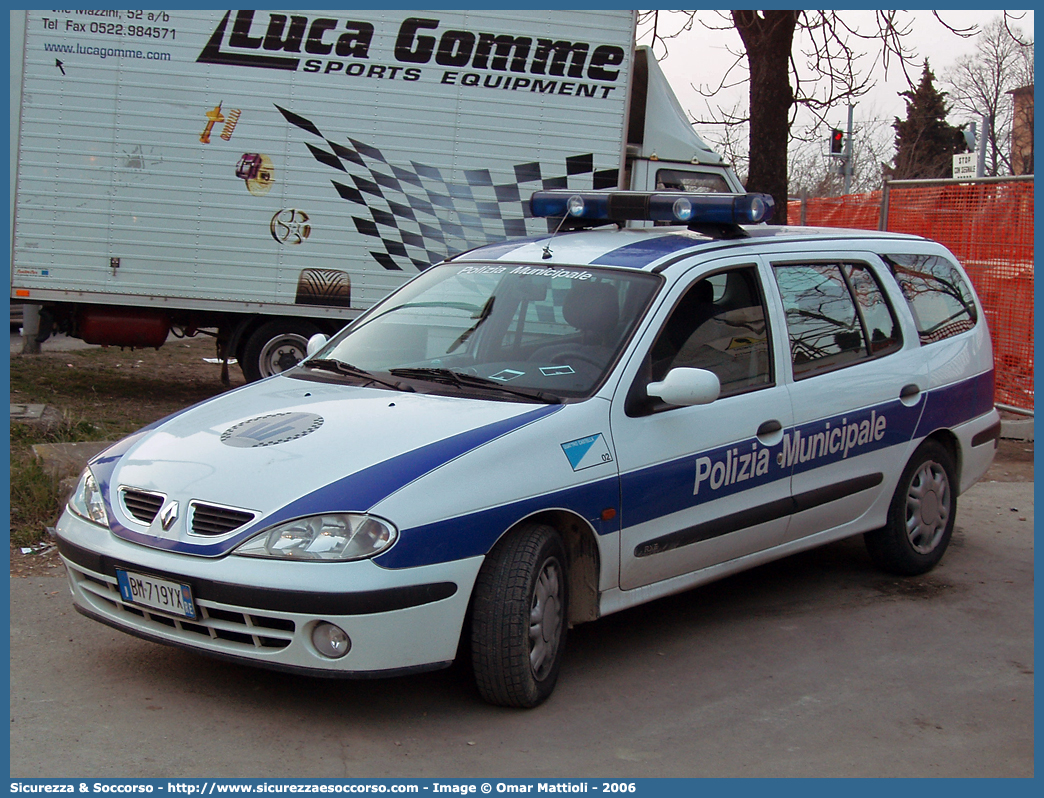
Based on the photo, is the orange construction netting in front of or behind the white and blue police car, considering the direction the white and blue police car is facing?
behind

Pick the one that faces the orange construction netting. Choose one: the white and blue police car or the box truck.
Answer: the box truck

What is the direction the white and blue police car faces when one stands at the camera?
facing the viewer and to the left of the viewer

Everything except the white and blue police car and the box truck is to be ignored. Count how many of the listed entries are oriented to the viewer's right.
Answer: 1

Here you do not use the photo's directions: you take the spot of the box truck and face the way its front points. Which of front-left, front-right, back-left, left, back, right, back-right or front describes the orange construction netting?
front

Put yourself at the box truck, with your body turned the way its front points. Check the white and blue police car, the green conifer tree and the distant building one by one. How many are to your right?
1

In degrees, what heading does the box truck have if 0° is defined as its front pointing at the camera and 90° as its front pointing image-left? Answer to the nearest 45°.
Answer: approximately 270°

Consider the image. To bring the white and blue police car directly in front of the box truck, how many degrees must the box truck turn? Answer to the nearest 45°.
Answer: approximately 90° to its right
